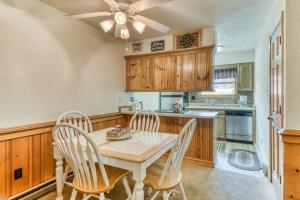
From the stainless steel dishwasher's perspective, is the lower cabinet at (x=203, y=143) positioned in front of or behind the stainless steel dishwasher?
in front

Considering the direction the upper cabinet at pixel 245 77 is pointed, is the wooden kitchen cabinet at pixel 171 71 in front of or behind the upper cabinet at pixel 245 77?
in front

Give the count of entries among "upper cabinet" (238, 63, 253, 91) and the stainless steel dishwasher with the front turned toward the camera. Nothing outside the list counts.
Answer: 2

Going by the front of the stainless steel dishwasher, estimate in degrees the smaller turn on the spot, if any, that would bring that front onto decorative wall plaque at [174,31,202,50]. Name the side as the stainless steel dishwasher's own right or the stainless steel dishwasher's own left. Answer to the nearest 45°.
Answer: approximately 45° to the stainless steel dishwasher's own right

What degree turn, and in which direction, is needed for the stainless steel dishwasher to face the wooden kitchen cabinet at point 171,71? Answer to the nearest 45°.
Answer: approximately 45° to its right

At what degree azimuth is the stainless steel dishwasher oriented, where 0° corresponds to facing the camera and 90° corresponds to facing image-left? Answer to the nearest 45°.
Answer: approximately 0°

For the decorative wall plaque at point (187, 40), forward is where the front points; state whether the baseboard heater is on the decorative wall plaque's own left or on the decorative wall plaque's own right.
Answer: on the decorative wall plaque's own right

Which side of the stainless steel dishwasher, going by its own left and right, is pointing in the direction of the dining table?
front

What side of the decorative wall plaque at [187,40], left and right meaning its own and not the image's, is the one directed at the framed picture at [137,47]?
right
